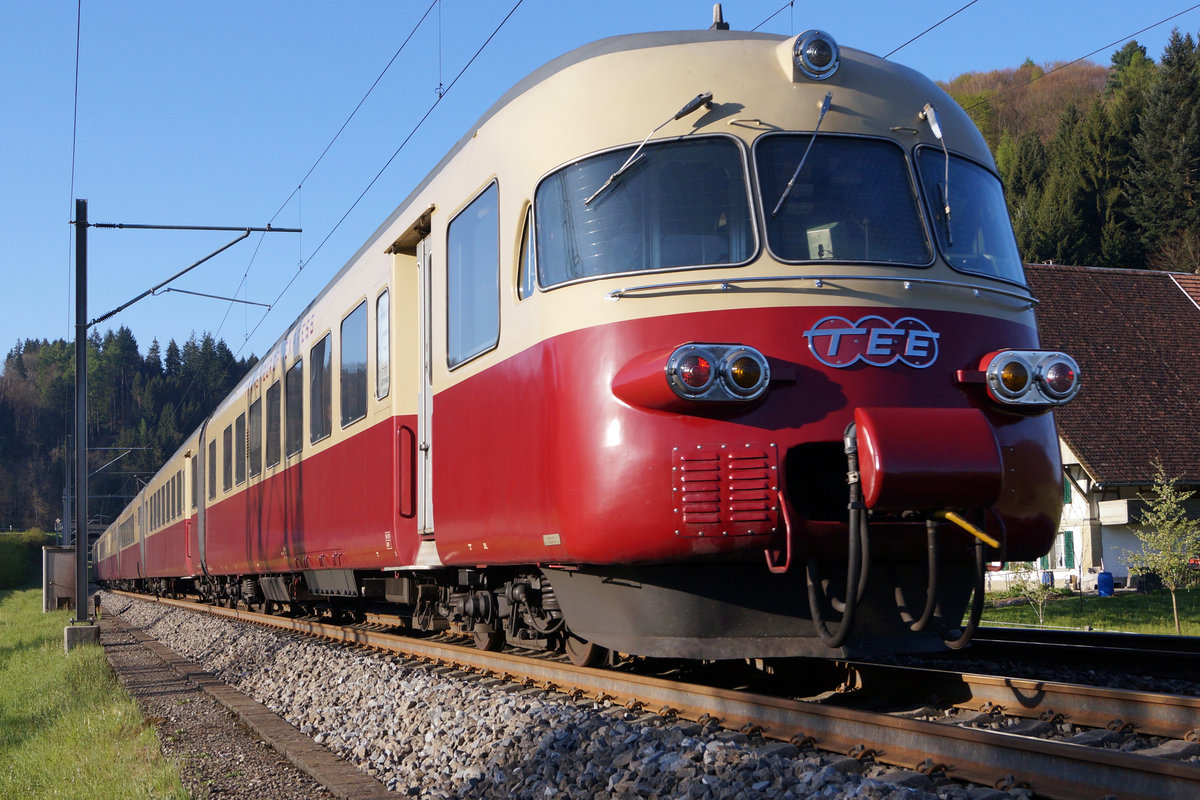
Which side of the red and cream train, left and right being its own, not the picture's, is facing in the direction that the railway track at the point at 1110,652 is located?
left

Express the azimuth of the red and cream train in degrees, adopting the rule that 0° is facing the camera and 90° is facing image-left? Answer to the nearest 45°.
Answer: approximately 315°

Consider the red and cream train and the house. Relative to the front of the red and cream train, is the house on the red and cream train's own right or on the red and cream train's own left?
on the red and cream train's own left
